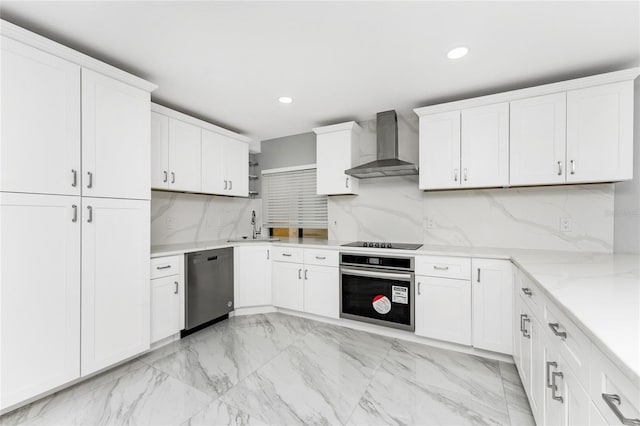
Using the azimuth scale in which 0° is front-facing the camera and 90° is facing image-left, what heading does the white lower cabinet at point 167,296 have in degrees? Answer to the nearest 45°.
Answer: approximately 315°

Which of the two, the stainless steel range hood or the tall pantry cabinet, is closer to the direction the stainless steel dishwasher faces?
the stainless steel range hood

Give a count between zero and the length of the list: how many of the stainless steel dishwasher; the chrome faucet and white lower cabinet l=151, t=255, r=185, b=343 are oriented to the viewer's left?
0

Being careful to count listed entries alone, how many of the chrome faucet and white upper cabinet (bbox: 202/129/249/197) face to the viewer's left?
0

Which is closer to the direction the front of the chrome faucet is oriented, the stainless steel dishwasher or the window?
the stainless steel dishwasher

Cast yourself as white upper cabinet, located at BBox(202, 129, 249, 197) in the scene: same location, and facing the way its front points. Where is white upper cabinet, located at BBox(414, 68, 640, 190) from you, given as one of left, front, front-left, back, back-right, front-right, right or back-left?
front

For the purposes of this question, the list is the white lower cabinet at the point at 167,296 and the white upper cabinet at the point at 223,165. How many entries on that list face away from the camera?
0

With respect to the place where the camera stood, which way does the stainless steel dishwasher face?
facing the viewer and to the right of the viewer

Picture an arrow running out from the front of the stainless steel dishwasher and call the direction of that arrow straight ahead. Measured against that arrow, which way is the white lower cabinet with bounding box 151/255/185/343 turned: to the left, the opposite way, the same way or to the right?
the same way

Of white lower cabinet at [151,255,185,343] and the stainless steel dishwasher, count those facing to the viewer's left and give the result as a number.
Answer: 0

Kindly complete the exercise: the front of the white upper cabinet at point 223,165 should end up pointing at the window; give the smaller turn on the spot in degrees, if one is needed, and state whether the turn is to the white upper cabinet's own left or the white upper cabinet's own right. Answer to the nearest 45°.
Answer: approximately 45° to the white upper cabinet's own left

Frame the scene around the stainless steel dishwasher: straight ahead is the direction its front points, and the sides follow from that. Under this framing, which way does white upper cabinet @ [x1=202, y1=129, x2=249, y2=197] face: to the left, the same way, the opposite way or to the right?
the same way

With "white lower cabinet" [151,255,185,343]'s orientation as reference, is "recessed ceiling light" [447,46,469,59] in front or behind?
in front

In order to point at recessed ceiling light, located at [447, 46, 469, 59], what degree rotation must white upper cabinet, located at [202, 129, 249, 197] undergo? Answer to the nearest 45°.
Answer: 0° — it already faces it

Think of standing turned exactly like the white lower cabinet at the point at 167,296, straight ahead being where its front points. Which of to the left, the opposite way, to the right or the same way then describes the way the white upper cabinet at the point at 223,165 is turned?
the same way

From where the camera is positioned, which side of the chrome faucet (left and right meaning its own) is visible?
front

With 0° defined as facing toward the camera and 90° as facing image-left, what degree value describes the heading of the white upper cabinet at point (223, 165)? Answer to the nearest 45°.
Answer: approximately 315°
